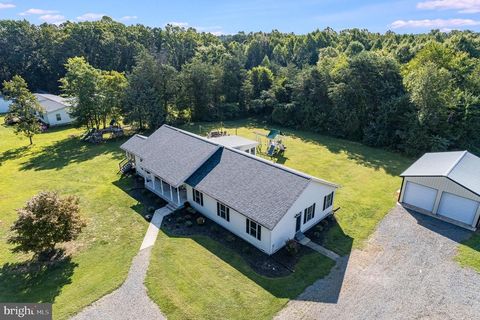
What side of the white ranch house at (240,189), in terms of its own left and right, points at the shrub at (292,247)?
left

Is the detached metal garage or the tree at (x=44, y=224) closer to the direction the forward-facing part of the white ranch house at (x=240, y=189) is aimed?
the tree

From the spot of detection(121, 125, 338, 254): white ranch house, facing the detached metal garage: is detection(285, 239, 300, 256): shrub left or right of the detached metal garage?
right

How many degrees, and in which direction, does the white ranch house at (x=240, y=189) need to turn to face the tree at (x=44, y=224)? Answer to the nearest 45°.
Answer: approximately 45° to its right

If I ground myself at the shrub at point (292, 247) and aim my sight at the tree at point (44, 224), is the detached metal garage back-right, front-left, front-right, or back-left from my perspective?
back-right

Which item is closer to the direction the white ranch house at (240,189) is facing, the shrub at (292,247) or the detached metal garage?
the shrub

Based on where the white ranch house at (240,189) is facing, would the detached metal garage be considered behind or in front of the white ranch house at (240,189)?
behind

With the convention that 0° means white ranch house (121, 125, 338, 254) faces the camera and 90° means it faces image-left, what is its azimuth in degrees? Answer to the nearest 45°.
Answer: approximately 45°
